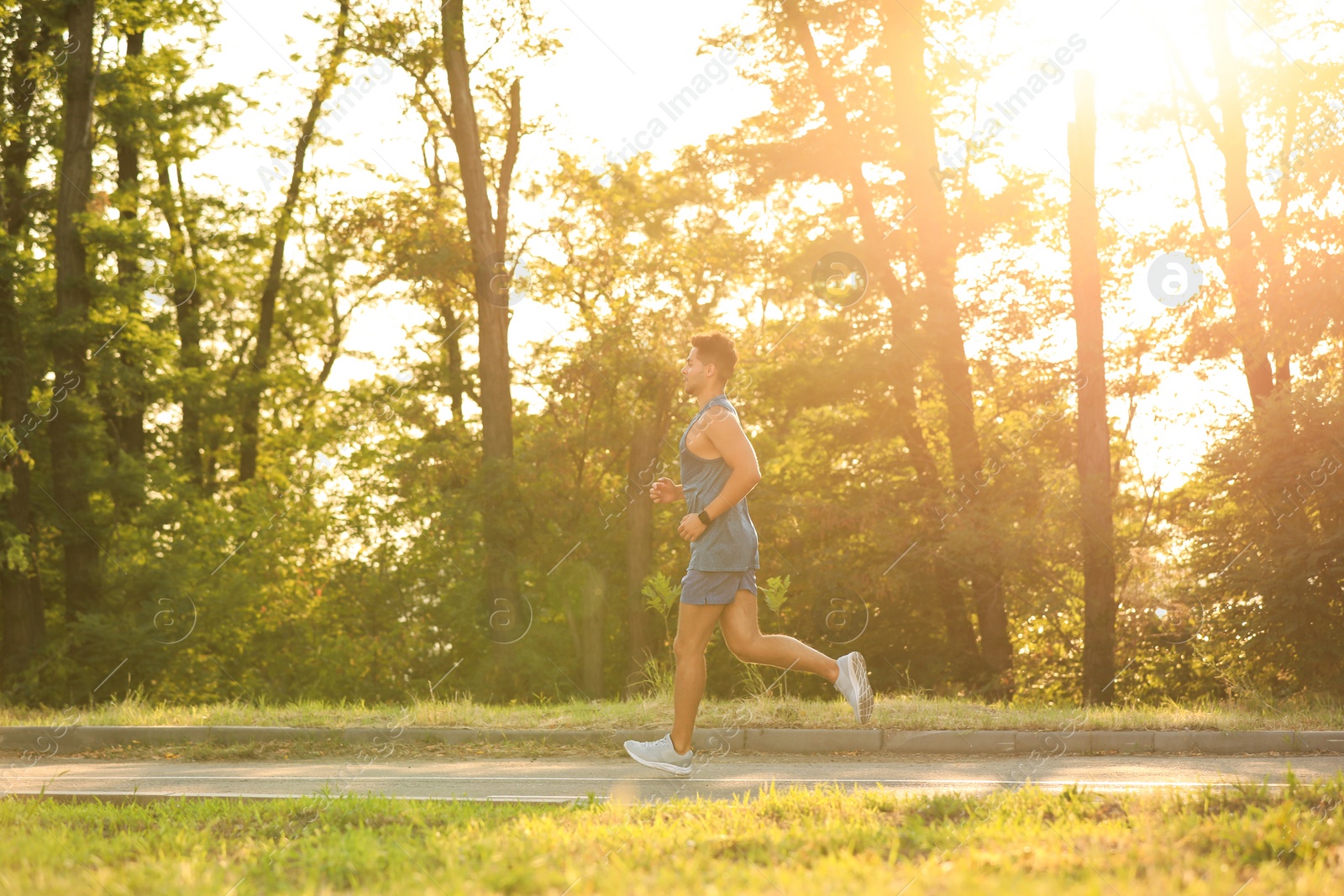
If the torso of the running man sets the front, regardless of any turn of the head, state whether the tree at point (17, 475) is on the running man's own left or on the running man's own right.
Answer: on the running man's own right

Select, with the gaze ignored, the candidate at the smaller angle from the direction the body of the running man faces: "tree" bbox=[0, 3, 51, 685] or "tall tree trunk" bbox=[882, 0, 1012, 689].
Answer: the tree

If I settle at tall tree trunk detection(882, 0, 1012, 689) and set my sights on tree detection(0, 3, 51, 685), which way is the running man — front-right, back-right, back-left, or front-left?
front-left

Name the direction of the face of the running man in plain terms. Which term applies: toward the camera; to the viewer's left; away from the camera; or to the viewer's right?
to the viewer's left

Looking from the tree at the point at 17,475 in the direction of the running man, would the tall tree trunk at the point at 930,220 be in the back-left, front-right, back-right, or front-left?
front-left

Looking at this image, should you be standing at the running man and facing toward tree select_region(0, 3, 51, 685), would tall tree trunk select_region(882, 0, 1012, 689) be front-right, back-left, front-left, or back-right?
front-right

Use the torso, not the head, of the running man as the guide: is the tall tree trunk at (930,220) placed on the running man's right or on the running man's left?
on the running man's right

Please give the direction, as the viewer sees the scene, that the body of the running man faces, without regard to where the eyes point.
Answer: to the viewer's left

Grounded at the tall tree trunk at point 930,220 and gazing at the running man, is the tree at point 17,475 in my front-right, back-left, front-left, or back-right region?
front-right

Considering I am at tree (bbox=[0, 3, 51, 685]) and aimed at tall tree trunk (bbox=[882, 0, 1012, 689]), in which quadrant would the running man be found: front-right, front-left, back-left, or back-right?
front-right
